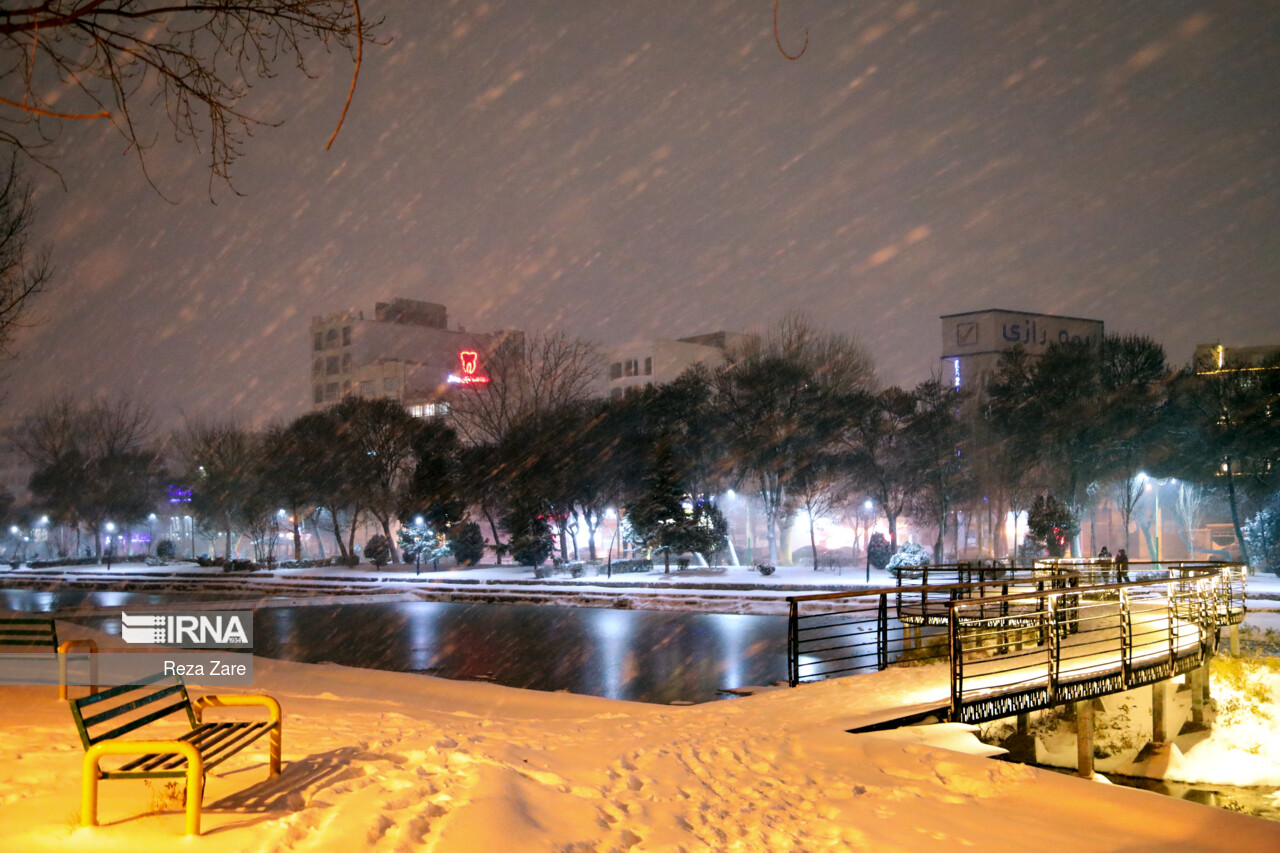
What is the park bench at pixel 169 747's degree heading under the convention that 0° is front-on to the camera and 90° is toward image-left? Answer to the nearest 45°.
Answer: approximately 315°

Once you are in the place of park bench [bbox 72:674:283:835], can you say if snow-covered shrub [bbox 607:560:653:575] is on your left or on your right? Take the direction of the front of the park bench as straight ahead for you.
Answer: on your left

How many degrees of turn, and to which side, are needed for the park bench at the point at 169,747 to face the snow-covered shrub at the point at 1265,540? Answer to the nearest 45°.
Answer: approximately 90° to its left

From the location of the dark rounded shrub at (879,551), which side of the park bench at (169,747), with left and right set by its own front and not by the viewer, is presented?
left

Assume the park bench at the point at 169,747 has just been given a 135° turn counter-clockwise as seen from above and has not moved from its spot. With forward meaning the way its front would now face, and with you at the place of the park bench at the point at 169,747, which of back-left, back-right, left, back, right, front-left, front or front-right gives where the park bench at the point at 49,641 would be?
front
